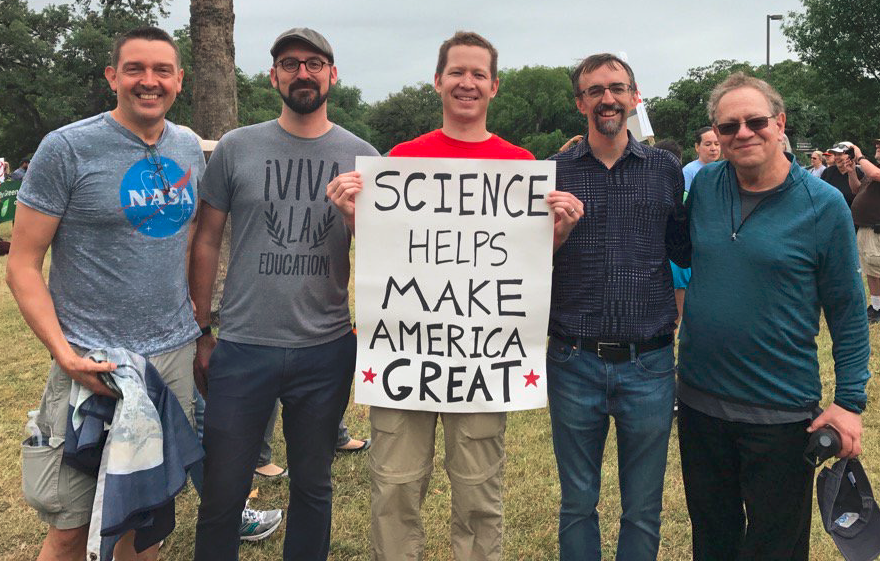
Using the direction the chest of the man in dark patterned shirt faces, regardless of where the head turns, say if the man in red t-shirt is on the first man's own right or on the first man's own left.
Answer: on the first man's own right

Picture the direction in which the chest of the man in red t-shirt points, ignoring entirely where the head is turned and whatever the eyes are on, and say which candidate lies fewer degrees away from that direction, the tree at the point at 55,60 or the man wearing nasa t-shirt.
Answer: the man wearing nasa t-shirt

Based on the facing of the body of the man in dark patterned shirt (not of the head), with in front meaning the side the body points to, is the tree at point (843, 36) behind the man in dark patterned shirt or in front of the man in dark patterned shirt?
behind

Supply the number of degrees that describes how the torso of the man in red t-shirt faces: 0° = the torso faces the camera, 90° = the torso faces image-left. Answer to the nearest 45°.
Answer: approximately 0°

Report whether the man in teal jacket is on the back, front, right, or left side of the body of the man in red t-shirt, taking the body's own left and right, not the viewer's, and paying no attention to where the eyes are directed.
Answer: left

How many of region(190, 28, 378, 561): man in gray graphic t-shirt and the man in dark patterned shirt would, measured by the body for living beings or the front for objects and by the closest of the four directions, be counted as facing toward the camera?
2

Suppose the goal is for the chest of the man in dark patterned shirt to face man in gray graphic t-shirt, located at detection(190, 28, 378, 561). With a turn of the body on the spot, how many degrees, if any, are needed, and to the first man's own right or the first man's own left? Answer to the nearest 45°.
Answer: approximately 90° to the first man's own right

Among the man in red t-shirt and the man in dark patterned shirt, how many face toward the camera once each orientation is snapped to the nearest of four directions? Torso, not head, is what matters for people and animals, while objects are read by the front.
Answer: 2

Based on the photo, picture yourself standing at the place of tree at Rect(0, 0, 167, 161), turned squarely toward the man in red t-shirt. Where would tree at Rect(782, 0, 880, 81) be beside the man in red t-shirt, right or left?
left

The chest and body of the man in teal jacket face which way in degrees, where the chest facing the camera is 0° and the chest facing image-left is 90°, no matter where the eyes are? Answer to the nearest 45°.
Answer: approximately 45°

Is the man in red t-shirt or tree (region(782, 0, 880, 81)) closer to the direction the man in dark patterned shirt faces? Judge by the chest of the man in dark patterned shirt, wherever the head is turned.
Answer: the man in red t-shirt
